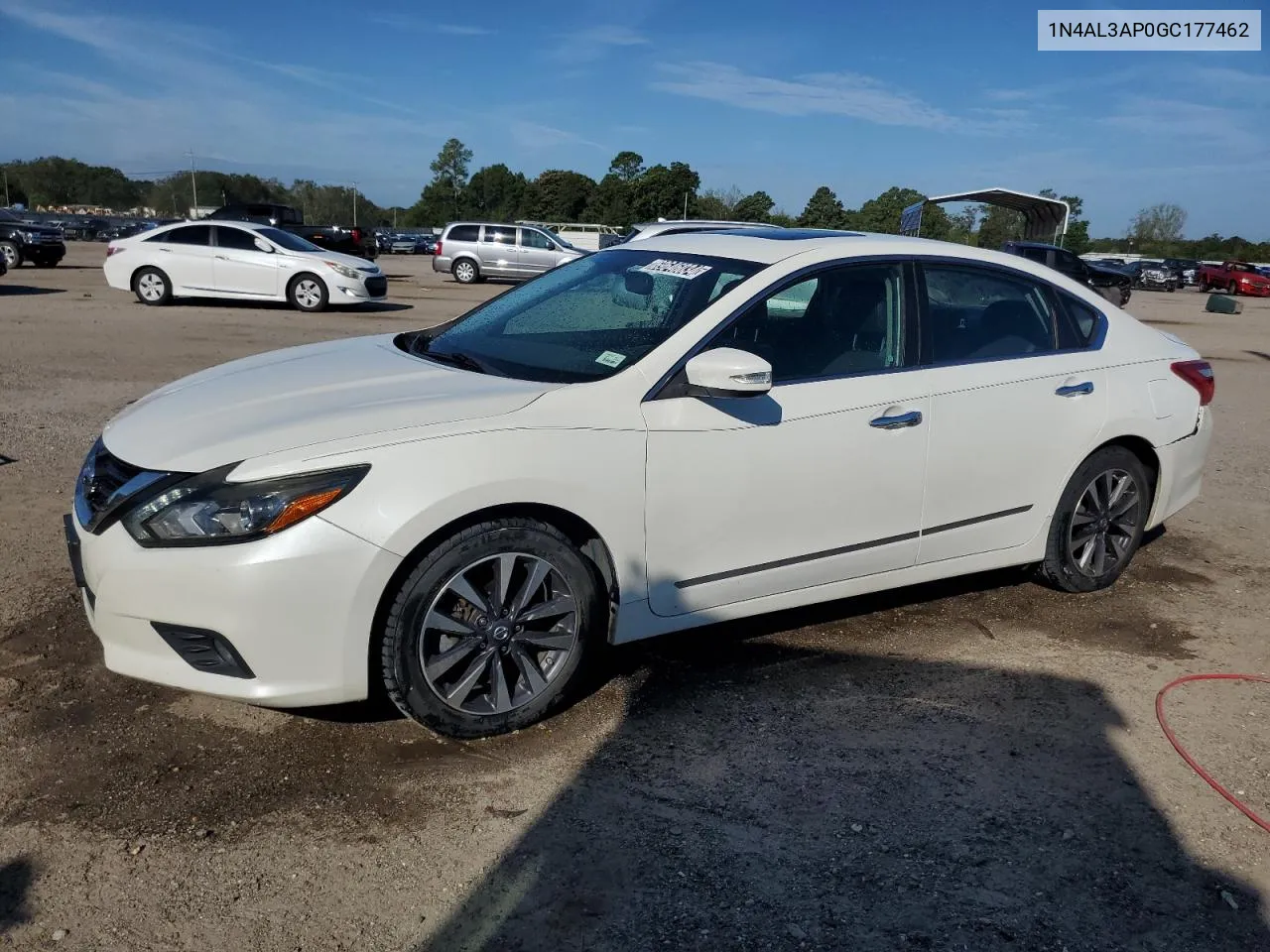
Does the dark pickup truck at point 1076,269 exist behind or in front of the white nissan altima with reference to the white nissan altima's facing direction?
behind

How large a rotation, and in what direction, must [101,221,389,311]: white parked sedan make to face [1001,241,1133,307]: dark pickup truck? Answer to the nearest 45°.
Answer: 0° — it already faces it

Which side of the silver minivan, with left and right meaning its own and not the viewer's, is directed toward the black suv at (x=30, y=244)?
back

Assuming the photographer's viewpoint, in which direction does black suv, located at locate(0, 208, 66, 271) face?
facing the viewer and to the right of the viewer

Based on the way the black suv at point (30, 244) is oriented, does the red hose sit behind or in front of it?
in front

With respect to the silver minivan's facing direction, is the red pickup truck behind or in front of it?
in front

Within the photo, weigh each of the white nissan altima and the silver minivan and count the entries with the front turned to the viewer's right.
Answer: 1

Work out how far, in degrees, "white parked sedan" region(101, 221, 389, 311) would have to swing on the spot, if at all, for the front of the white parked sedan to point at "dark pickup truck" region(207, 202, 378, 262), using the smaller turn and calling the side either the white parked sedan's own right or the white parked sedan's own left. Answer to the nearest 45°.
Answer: approximately 90° to the white parked sedan's own left

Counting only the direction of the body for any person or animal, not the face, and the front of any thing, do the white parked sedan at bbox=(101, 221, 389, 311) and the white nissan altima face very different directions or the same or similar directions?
very different directions

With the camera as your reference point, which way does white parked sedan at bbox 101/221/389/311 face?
facing to the right of the viewer

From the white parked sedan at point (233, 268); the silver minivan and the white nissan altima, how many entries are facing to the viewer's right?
2

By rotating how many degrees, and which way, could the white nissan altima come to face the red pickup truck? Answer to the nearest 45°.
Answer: approximately 180°

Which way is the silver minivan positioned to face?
to the viewer's right

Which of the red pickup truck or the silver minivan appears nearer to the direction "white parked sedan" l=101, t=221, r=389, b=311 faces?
the red pickup truck
